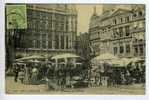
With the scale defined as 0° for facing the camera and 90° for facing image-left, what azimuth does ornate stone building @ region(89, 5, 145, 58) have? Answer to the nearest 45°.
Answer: approximately 45°

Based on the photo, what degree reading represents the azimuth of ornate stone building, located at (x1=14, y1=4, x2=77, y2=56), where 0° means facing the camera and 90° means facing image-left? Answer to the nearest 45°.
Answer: approximately 315°
